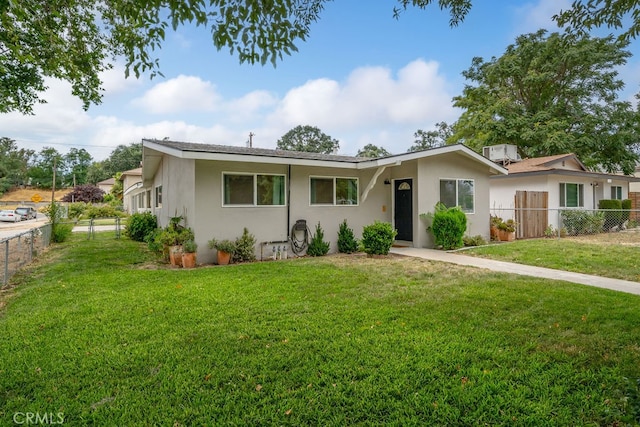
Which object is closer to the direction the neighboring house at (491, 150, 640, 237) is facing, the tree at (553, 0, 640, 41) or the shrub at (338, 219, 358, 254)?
the tree

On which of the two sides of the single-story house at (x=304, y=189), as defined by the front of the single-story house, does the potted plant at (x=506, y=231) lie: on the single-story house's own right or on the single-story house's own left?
on the single-story house's own left

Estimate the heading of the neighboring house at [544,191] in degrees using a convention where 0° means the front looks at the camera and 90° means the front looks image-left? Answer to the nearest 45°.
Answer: approximately 315°

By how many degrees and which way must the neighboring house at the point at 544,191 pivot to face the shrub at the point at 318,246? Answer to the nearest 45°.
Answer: approximately 90° to its right

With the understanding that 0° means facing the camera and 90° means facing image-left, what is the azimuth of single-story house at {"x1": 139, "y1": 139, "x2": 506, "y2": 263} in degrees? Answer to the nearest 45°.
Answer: approximately 315°
